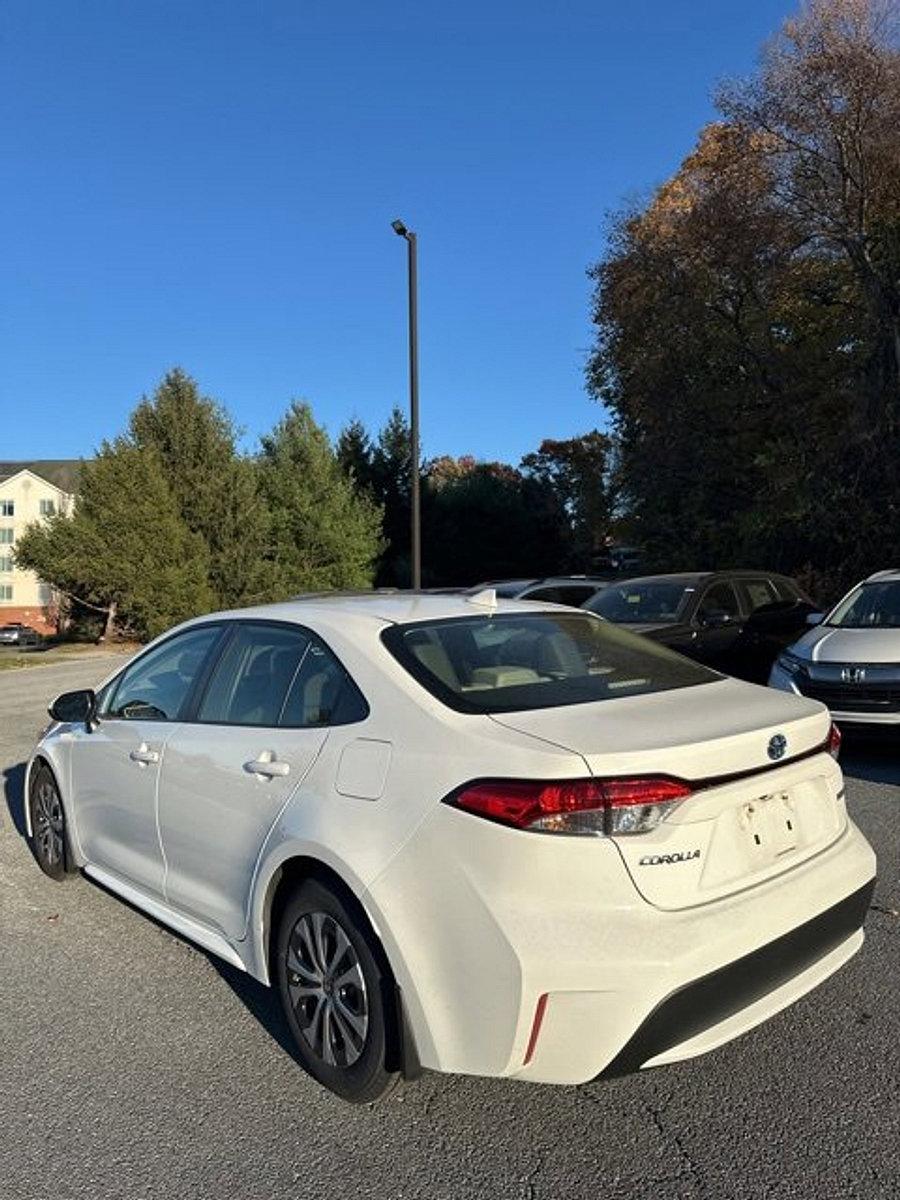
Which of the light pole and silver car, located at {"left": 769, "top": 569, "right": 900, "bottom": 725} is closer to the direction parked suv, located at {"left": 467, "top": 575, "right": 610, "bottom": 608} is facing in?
the silver car

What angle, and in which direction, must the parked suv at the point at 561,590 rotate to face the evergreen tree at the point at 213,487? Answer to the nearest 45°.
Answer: approximately 90° to its right

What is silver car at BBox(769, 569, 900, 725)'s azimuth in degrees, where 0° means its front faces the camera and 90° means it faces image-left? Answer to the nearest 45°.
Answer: approximately 45°

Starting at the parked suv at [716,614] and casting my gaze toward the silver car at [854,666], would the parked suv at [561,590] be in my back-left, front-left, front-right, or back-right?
back-right

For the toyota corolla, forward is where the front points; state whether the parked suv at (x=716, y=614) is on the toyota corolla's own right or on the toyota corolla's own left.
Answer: on the toyota corolla's own right

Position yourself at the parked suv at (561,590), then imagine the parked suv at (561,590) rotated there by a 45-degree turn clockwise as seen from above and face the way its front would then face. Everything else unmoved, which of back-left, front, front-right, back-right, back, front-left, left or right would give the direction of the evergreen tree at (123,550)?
front-right

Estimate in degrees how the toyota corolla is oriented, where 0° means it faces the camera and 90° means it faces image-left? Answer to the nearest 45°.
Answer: approximately 135°

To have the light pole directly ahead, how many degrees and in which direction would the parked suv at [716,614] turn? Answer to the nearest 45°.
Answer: approximately 90° to its right

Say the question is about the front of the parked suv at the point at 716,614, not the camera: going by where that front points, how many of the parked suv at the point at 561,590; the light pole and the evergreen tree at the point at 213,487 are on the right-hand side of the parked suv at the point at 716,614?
3

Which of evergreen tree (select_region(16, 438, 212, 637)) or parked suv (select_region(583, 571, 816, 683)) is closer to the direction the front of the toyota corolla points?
the evergreen tree

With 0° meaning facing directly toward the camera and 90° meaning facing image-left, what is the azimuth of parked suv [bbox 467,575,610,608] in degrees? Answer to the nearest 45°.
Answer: approximately 45°

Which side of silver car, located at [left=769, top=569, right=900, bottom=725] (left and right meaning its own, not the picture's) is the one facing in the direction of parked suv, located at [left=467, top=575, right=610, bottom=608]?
right

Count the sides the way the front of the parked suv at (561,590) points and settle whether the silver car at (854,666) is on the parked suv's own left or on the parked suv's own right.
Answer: on the parked suv's own left

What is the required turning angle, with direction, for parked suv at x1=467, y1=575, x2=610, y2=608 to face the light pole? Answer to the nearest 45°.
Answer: approximately 90° to its right

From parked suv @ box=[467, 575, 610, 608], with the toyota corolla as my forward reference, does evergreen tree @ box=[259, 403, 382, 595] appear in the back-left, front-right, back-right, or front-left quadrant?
back-right

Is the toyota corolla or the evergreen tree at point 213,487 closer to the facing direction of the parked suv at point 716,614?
the toyota corolla

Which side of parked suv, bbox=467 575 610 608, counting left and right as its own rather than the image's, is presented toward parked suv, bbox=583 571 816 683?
left
